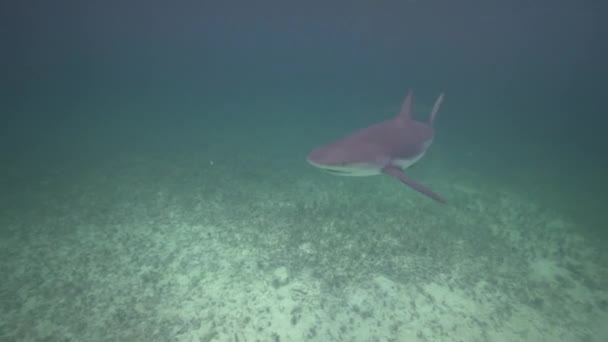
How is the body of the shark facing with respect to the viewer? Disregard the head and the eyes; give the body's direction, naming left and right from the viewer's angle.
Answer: facing the viewer and to the left of the viewer
